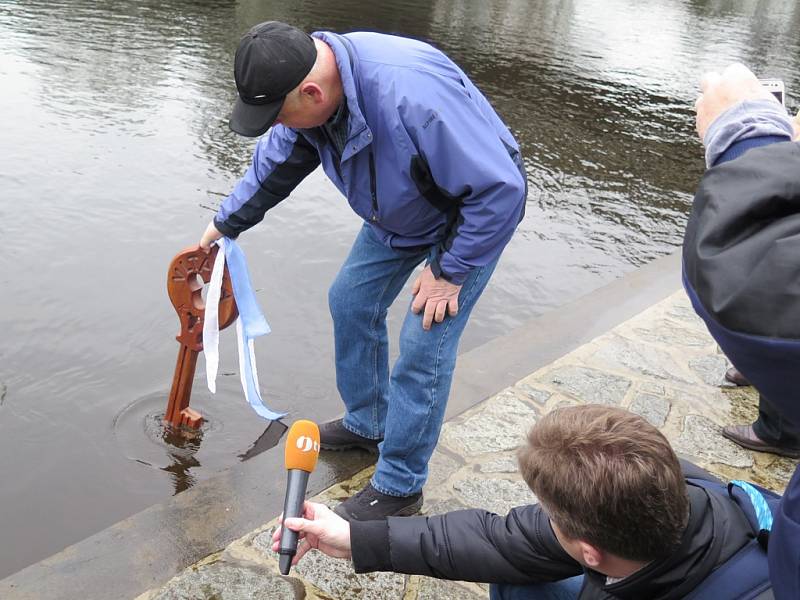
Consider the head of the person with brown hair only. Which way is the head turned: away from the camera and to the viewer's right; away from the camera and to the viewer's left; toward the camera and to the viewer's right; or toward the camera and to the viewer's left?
away from the camera and to the viewer's left

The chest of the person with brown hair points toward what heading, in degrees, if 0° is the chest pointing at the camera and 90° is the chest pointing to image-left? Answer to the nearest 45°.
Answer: approximately 90°

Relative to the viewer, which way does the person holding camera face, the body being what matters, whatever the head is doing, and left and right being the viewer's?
facing to the left of the viewer

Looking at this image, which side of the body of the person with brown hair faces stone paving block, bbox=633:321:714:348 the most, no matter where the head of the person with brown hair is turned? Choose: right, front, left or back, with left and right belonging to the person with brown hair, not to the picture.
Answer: right
